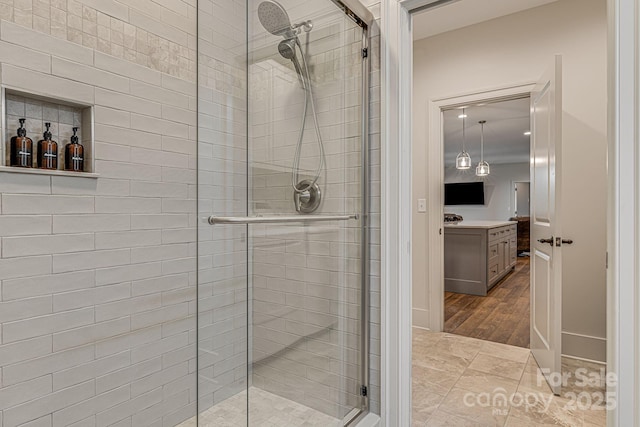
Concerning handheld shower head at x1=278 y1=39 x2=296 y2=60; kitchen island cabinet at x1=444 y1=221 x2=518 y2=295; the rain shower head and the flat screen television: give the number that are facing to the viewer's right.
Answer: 1

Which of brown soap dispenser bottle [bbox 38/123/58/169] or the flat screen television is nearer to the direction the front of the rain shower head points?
the brown soap dispenser bottle

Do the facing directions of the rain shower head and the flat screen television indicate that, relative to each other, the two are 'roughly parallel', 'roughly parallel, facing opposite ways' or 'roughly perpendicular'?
roughly parallel

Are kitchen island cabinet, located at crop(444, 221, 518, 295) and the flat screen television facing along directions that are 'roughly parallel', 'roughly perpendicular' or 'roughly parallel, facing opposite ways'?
roughly perpendicular

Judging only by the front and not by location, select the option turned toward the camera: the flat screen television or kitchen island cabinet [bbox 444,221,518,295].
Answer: the flat screen television

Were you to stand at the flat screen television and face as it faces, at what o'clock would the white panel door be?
The white panel door is roughly at 12 o'clock from the flat screen television.

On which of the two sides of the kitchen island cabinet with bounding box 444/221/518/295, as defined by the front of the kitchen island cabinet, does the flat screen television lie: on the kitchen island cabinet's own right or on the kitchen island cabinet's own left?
on the kitchen island cabinet's own left

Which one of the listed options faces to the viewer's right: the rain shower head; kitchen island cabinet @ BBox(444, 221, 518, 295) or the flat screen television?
the kitchen island cabinet

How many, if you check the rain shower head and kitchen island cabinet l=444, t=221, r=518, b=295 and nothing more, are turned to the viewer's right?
1

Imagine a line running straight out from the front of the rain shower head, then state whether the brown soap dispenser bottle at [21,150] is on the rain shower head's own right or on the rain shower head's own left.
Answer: on the rain shower head's own right

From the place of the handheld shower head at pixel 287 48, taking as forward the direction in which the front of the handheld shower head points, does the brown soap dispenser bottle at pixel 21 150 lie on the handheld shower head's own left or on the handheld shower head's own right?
on the handheld shower head's own right

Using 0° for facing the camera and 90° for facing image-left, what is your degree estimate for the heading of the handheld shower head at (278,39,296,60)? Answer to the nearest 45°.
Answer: approximately 45°

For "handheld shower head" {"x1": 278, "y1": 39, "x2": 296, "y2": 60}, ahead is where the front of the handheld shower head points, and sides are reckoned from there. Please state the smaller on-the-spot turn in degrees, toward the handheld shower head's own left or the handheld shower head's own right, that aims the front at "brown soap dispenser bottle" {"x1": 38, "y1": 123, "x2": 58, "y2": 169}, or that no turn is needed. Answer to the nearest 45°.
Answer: approximately 45° to the handheld shower head's own right

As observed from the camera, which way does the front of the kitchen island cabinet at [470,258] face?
facing to the right of the viewer

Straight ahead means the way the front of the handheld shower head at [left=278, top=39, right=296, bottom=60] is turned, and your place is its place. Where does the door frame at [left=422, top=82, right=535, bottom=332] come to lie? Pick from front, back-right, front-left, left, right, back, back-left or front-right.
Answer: back

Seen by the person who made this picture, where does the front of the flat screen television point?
facing the viewer

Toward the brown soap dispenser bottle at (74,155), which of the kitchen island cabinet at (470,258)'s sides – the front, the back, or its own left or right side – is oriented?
right

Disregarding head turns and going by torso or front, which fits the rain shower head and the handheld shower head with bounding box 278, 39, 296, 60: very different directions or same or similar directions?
same or similar directions
